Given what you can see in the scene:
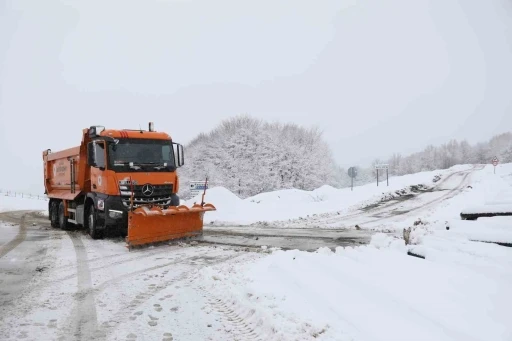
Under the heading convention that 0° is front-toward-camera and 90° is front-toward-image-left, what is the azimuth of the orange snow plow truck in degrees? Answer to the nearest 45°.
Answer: approximately 315°
